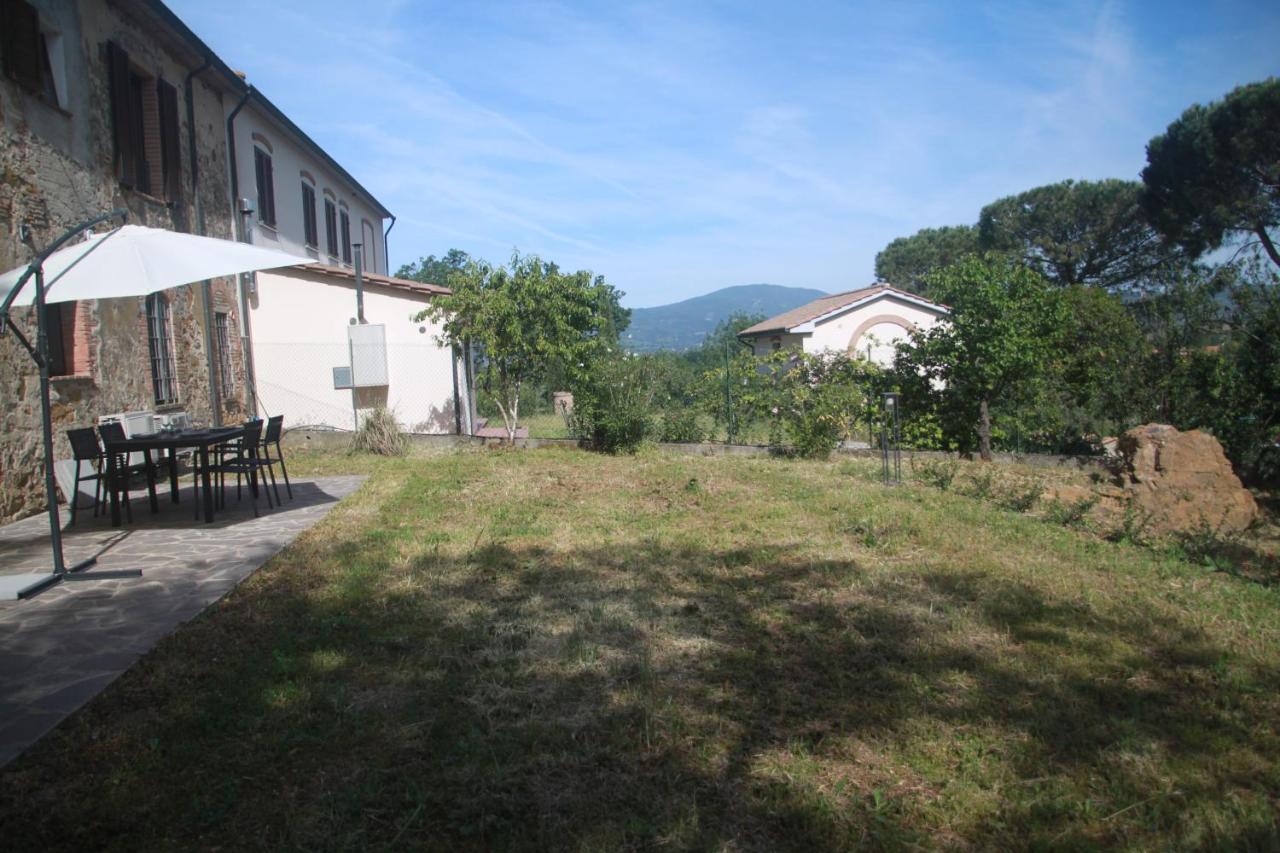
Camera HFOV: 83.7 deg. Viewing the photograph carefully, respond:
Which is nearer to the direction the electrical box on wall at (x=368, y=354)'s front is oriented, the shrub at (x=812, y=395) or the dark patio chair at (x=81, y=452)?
the dark patio chair

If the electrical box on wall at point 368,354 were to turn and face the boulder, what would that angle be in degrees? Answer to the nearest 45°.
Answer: approximately 45° to its left

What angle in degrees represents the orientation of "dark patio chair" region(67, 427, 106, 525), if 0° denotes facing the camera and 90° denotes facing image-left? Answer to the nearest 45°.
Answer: approximately 225°

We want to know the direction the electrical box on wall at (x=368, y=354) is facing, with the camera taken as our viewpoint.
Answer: facing the viewer

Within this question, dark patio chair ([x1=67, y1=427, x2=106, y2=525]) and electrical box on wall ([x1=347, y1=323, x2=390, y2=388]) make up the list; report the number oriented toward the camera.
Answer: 1

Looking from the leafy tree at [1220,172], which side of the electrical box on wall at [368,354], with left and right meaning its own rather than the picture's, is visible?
left

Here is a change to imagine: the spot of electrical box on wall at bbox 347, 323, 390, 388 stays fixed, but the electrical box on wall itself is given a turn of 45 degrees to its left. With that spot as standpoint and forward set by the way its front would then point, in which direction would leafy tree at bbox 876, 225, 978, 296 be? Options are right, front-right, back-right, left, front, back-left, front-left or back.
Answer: left

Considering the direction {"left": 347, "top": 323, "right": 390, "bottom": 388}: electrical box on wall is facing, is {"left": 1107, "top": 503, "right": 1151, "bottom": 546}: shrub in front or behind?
in front

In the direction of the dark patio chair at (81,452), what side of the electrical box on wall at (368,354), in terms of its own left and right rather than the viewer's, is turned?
front

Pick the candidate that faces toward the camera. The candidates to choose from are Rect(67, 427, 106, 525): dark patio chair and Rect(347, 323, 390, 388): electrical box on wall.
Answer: the electrical box on wall

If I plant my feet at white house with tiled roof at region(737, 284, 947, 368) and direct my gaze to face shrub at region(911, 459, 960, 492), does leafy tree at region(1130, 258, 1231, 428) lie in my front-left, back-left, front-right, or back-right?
front-left

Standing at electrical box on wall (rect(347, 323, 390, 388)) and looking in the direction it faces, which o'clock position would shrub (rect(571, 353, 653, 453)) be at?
The shrub is roughly at 10 o'clock from the electrical box on wall.

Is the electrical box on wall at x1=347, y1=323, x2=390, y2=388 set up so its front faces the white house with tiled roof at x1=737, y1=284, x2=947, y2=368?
no

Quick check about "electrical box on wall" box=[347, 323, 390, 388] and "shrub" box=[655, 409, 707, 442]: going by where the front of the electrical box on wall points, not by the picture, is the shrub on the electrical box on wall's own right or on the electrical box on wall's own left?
on the electrical box on wall's own left

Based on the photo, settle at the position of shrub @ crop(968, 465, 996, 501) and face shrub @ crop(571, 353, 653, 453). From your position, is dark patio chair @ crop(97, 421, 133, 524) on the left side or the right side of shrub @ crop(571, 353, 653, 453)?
left

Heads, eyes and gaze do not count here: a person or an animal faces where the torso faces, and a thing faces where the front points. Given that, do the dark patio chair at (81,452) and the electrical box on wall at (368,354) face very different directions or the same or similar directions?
very different directions
